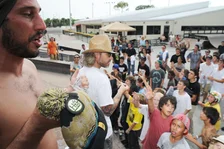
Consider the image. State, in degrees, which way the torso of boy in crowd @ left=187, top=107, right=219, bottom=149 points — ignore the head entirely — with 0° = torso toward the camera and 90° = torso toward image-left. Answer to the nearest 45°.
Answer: approximately 90°

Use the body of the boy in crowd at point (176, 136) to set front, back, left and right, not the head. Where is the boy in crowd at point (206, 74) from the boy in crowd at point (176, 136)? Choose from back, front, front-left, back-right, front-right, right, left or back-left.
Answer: back-right

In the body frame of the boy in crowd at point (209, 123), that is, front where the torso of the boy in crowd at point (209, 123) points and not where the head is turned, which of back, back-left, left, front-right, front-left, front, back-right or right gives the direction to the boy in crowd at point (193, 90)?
right

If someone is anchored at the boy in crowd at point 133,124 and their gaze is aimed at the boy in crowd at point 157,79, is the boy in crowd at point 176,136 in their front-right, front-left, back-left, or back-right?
back-right

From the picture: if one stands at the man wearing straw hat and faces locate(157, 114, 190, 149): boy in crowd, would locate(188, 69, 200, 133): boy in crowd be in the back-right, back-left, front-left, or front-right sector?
front-left

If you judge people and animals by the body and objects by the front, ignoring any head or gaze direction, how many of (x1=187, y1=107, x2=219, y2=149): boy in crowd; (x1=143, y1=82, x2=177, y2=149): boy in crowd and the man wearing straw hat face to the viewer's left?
1

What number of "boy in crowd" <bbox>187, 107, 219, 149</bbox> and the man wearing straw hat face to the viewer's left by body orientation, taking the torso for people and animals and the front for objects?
1

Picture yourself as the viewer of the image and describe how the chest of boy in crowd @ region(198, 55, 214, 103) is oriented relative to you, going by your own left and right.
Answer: facing the viewer and to the left of the viewer

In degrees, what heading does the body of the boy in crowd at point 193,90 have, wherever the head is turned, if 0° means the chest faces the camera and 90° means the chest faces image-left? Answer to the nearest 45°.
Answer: approximately 45°

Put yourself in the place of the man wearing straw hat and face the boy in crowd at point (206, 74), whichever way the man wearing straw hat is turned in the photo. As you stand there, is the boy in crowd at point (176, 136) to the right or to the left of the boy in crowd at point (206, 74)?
right

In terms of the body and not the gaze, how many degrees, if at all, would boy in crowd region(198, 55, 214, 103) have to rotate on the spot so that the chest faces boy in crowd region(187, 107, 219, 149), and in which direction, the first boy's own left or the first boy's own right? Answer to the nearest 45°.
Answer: approximately 45° to the first boy's own left
